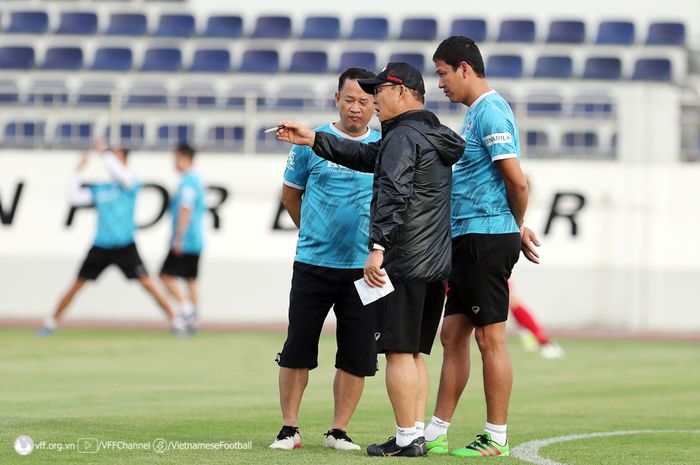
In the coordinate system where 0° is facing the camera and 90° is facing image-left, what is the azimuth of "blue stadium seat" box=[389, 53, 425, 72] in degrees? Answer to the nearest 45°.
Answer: approximately 0°

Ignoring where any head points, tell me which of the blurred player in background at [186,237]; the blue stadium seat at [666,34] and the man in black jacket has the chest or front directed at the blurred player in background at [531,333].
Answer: the blue stadium seat

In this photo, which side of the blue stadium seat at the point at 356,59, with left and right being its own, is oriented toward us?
front

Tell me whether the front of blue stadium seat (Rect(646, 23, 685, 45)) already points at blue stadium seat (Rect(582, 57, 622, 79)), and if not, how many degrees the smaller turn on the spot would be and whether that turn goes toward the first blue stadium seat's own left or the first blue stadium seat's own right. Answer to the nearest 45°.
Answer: approximately 45° to the first blue stadium seat's own right

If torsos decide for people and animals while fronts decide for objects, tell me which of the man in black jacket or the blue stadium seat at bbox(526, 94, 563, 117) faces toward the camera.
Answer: the blue stadium seat

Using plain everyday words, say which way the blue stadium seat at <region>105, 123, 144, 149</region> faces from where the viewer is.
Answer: facing the viewer

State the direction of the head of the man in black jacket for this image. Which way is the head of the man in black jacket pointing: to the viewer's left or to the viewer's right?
to the viewer's left

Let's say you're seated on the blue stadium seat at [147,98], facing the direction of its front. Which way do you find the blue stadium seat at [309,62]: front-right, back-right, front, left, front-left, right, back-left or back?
back-left
